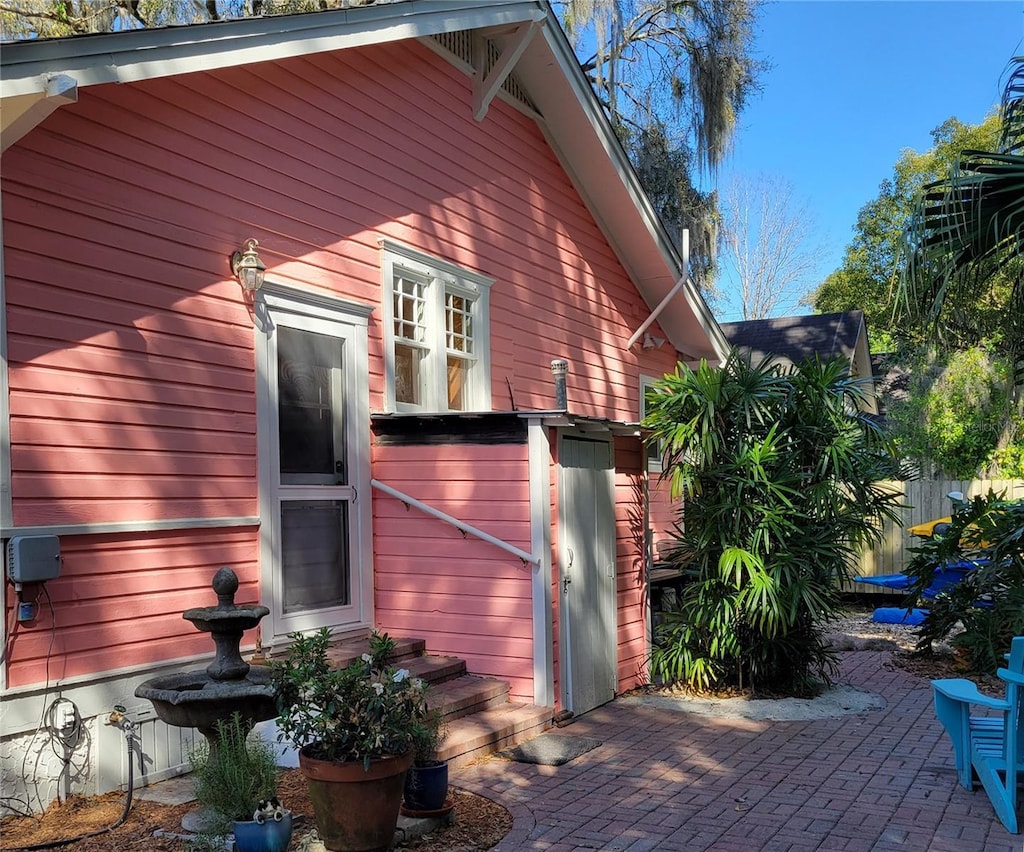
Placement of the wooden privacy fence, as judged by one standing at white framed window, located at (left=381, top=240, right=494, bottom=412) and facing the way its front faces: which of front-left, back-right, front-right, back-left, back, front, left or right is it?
left

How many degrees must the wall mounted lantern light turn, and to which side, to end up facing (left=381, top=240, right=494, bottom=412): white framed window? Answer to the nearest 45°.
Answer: approximately 90° to its left

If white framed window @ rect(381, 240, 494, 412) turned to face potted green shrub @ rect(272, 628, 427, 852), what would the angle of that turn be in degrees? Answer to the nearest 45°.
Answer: approximately 45° to its right

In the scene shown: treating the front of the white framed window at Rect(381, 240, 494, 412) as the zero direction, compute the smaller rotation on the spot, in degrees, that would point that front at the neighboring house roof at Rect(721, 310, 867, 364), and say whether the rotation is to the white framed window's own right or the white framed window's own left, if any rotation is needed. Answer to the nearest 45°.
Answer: approximately 90° to the white framed window's own left

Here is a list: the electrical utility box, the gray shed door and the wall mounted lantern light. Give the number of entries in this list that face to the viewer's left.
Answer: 0

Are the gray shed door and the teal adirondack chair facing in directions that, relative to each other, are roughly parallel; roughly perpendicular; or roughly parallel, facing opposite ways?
roughly parallel, facing opposite ways

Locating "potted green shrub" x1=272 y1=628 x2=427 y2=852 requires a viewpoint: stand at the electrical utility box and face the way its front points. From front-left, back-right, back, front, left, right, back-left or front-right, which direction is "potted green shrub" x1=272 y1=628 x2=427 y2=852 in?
front

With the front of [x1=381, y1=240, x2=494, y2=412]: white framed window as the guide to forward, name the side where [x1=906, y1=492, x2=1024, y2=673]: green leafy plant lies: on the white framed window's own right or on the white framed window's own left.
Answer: on the white framed window's own left

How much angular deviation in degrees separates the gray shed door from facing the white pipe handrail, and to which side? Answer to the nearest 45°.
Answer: approximately 90° to its right

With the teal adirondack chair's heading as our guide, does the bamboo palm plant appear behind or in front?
in front

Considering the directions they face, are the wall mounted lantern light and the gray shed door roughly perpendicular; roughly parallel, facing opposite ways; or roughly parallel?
roughly parallel

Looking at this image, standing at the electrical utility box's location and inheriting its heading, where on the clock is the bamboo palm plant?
The bamboo palm plant is roughly at 10 o'clock from the electrical utility box.

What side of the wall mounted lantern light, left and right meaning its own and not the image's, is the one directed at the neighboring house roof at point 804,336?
left

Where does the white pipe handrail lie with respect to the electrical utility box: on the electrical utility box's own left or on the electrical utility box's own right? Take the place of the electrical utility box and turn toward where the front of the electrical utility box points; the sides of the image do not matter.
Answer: on the electrical utility box's own left

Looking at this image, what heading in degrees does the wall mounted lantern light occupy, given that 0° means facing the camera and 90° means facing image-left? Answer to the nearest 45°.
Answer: approximately 315°
